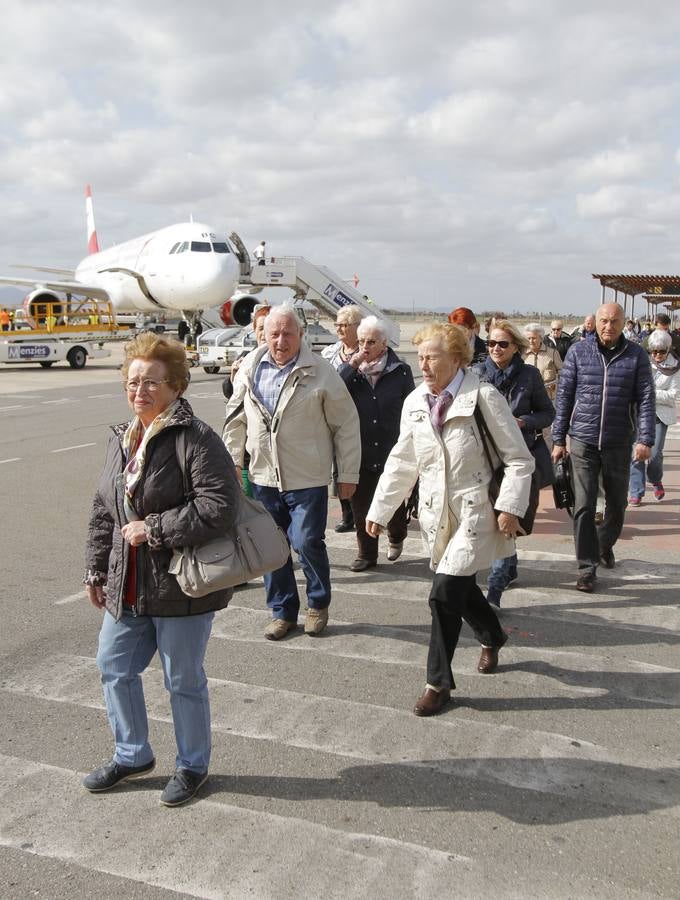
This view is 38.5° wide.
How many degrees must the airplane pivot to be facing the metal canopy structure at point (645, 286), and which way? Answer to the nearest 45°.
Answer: approximately 45° to its left

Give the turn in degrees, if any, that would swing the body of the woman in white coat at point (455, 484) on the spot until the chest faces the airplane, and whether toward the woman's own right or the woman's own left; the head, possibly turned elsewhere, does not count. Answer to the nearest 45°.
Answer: approximately 135° to the woman's own right

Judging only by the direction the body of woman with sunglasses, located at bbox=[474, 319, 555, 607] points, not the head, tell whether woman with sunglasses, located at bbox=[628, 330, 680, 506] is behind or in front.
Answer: behind

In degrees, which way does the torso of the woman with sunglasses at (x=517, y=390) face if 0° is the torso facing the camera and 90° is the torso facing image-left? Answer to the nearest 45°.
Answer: approximately 45°

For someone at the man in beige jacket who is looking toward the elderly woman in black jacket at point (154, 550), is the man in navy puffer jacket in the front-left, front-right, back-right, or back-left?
back-left

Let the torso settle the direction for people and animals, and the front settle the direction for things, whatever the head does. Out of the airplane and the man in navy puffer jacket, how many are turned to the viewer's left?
0

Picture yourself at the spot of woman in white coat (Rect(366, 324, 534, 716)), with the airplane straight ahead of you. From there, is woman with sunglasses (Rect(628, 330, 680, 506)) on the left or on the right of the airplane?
right

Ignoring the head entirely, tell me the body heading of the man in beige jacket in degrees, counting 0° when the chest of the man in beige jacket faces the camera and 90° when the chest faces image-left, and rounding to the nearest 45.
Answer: approximately 45°

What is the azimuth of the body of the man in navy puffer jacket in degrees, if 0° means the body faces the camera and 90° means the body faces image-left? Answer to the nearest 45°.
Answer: approximately 0°
